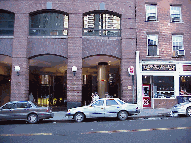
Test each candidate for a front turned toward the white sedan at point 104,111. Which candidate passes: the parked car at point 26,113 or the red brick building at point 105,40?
the red brick building

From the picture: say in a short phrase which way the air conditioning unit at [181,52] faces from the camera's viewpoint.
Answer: facing the viewer

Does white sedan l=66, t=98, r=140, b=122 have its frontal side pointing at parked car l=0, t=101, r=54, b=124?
yes

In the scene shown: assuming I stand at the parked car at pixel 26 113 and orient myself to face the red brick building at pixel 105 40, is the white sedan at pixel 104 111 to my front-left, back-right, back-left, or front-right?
front-right

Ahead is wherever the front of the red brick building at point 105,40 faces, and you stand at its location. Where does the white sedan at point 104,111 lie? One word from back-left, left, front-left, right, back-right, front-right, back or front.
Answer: front

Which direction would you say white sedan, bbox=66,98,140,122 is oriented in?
to the viewer's left

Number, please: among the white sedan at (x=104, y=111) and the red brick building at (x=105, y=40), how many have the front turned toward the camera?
1

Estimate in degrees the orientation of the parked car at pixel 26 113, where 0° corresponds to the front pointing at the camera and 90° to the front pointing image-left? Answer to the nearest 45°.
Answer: approximately 90°

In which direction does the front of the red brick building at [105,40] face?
toward the camera

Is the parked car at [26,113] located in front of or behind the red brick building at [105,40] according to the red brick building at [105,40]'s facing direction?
in front

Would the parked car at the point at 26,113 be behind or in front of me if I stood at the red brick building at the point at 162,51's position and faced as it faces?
in front

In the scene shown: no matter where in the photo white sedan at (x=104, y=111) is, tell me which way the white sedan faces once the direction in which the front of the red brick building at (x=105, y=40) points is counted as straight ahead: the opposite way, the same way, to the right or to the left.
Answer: to the right

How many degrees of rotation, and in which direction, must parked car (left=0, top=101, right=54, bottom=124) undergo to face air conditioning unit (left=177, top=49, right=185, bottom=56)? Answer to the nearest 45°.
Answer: approximately 180°
